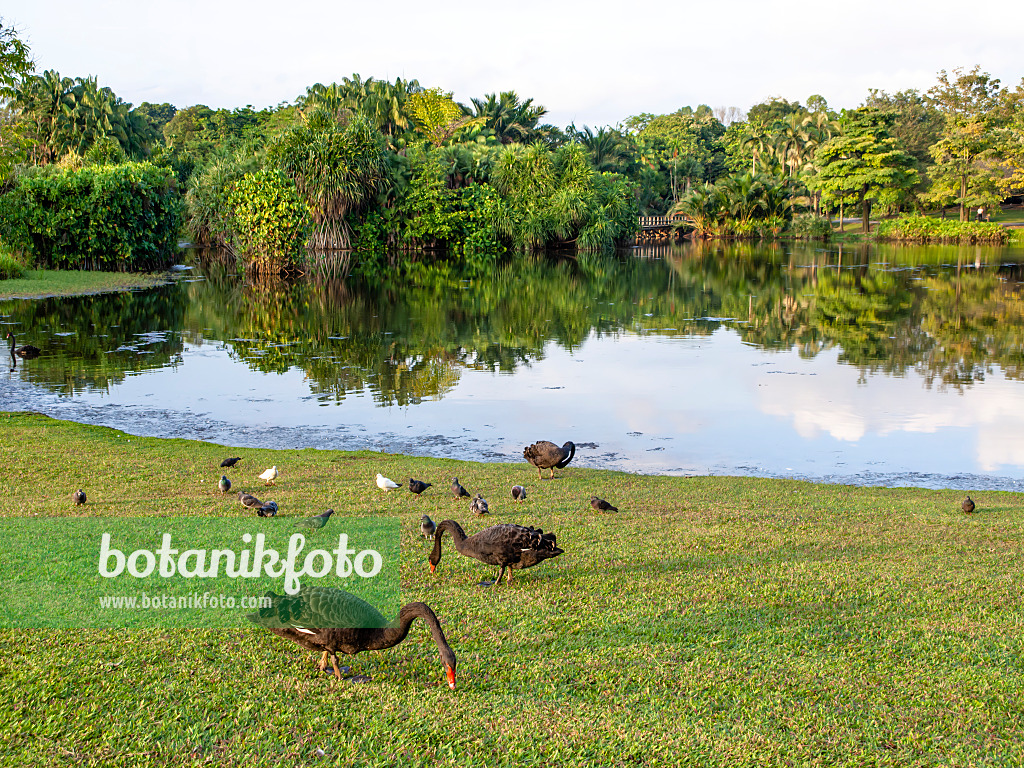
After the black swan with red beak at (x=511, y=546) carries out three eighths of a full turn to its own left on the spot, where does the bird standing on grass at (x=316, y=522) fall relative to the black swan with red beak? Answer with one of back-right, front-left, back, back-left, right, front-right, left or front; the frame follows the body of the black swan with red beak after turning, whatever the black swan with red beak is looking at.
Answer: back

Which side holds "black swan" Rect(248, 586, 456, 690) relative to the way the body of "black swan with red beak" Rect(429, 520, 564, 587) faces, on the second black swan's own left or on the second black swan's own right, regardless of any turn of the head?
on the second black swan's own left

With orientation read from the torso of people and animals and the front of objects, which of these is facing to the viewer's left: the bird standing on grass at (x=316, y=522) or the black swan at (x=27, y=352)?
the black swan

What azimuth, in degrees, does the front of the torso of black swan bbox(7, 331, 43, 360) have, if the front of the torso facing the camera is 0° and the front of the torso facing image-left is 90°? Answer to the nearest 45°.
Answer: approximately 90°

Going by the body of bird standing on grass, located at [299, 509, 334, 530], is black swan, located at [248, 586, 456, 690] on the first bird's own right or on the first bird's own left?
on the first bird's own right

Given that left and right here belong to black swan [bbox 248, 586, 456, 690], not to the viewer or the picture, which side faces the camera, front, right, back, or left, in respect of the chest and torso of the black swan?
right

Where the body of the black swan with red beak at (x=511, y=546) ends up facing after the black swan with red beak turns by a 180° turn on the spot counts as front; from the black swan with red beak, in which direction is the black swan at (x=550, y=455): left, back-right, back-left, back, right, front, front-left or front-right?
left

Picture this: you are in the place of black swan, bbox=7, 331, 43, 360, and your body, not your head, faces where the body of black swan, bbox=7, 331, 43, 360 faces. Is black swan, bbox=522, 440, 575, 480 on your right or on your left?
on your left

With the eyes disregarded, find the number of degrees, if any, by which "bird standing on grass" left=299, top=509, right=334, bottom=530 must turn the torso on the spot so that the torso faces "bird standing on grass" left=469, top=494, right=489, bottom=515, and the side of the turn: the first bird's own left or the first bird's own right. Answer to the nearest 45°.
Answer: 0° — it already faces it

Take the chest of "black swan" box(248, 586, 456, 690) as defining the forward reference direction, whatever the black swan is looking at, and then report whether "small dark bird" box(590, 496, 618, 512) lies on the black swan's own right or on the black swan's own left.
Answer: on the black swan's own left

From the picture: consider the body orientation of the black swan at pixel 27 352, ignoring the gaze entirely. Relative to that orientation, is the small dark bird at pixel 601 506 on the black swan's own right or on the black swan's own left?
on the black swan's own left

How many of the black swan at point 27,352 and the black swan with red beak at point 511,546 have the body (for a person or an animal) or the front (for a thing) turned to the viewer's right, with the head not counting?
0

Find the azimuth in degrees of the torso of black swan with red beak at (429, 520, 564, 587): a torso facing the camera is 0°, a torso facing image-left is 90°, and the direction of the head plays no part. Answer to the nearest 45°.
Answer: approximately 90°

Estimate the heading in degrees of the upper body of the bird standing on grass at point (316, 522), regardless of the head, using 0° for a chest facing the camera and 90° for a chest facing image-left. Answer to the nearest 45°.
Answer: approximately 270°
